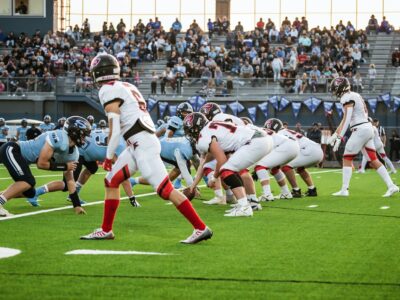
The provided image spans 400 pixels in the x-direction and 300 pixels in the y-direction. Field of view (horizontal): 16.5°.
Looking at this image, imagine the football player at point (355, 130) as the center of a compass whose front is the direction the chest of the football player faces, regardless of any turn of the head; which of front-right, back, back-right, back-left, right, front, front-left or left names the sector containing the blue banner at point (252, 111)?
right

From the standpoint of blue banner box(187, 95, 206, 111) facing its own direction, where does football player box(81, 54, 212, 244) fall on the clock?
The football player is roughly at 12 o'clock from the blue banner.

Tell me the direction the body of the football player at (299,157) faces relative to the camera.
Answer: to the viewer's left

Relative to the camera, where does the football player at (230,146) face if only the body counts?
to the viewer's left

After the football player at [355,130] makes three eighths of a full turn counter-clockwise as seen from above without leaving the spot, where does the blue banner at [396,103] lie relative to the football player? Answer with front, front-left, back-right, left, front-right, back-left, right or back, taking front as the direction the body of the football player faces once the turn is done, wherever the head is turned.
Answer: back-left

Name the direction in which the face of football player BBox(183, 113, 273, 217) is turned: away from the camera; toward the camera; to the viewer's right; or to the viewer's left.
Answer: to the viewer's left

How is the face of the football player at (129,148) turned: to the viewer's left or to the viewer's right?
to the viewer's left

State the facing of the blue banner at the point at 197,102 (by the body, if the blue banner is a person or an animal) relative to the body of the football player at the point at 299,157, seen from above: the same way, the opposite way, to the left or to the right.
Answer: to the left

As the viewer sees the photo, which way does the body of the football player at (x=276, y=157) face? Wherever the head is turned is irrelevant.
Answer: to the viewer's left

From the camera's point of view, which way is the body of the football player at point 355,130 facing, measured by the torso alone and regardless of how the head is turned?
to the viewer's left

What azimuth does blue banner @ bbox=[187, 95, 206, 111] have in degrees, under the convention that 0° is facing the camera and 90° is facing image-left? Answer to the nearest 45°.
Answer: approximately 0°

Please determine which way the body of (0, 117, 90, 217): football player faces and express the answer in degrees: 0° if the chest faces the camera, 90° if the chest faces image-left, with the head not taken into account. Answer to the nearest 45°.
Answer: approximately 270°

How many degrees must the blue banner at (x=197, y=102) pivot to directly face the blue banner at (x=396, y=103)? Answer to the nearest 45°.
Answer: approximately 90° to its left
